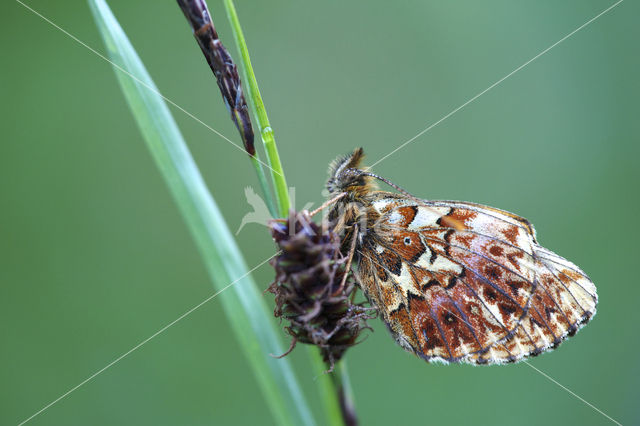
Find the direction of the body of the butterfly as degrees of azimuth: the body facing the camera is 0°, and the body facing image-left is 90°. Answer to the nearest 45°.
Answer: approximately 90°

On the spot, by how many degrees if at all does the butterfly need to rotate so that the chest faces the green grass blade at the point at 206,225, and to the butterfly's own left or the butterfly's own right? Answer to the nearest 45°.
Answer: approximately 45° to the butterfly's own left
